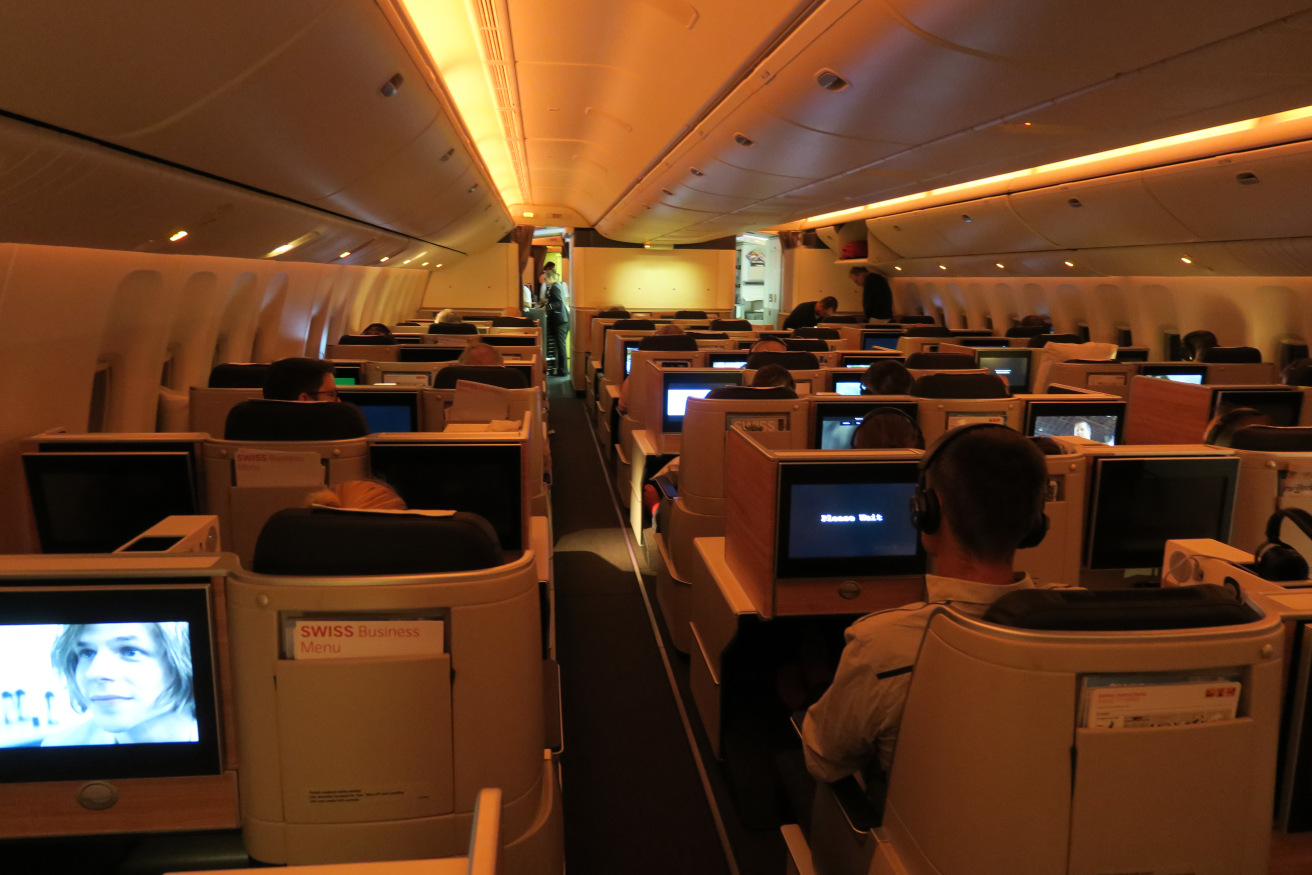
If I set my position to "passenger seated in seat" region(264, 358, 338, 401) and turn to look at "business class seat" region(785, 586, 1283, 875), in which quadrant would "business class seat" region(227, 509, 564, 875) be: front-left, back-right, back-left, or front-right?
front-right

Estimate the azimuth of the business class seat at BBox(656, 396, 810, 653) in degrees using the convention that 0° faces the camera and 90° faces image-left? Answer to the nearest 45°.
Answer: approximately 180°

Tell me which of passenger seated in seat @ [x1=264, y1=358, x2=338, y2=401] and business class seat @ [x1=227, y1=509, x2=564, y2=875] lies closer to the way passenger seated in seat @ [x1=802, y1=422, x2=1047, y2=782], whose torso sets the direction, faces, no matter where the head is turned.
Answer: the passenger seated in seat

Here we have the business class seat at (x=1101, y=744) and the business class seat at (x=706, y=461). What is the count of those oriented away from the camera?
2

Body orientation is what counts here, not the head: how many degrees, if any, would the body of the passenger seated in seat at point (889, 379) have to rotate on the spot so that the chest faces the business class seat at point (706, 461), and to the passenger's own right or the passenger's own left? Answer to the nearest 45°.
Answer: approximately 135° to the passenger's own left

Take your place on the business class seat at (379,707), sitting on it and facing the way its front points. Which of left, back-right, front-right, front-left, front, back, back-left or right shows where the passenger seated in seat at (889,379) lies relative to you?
front-right

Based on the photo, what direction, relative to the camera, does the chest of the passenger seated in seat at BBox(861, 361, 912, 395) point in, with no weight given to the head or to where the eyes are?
away from the camera

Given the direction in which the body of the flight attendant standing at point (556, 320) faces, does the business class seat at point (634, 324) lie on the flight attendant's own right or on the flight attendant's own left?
on the flight attendant's own left

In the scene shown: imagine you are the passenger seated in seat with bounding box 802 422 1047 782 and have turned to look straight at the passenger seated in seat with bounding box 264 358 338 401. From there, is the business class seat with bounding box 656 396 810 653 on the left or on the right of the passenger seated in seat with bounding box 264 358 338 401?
right

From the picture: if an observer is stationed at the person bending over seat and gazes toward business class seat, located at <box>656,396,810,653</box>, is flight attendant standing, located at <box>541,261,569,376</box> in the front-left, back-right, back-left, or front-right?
back-right

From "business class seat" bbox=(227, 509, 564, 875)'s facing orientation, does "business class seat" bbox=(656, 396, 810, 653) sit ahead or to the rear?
ahead

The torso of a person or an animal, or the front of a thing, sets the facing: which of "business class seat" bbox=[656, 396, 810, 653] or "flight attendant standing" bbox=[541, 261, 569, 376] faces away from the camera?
the business class seat

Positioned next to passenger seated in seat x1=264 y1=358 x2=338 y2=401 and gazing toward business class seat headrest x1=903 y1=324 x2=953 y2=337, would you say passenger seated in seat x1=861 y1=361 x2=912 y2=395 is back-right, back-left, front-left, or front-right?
front-right

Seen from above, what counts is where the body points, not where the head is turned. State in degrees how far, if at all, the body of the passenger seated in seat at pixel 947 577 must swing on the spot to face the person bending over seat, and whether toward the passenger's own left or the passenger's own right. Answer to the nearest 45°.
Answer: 0° — they already face them

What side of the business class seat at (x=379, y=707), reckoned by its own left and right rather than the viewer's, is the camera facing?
back

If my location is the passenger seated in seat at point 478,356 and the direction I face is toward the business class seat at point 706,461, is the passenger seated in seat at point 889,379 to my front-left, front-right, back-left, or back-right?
front-left

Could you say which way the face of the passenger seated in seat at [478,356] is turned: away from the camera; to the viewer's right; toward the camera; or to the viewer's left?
away from the camera

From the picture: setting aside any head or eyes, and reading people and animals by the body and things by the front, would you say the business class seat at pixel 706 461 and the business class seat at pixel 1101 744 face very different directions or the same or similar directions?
same or similar directions

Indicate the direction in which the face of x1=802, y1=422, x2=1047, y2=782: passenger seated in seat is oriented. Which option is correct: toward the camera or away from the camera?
away from the camera

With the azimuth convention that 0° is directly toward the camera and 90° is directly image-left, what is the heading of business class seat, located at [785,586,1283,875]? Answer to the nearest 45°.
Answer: approximately 180°
